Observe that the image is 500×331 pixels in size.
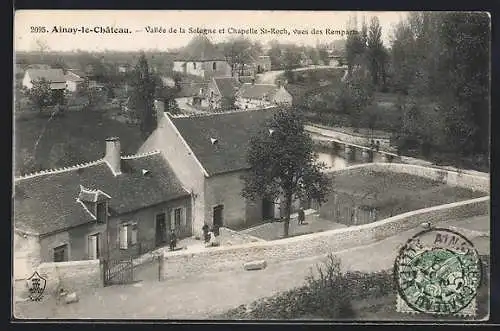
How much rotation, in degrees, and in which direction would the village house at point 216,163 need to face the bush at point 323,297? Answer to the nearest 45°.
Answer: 0° — it already faces it
